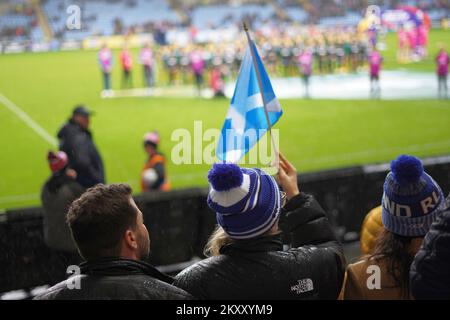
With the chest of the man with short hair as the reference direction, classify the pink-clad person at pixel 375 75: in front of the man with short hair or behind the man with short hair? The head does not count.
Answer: in front

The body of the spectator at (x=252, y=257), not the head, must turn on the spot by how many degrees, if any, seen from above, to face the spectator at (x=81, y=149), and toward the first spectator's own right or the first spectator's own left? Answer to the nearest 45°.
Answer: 0° — they already face them

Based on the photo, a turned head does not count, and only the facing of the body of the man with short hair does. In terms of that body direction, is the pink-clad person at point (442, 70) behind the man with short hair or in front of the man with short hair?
in front

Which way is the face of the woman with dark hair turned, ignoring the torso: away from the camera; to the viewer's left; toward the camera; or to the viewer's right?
away from the camera

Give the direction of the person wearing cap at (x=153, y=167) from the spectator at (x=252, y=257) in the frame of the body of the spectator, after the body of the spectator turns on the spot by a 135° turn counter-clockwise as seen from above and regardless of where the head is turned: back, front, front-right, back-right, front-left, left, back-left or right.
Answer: back-right

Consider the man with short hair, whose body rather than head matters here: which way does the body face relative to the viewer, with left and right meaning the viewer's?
facing away from the viewer and to the right of the viewer

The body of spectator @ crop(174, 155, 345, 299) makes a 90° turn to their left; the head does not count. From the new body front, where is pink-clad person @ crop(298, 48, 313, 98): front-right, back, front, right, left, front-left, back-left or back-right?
right

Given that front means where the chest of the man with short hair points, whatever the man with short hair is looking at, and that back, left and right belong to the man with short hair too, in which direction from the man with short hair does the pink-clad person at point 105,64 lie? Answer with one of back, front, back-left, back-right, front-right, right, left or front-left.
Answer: front-left

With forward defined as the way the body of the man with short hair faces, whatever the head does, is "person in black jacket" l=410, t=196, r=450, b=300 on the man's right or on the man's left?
on the man's right

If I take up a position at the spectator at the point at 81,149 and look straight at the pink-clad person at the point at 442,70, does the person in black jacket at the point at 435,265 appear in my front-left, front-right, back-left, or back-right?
back-right

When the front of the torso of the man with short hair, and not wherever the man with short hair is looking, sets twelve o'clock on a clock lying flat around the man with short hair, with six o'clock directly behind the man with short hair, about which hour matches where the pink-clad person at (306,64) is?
The pink-clad person is roughly at 11 o'clock from the man with short hair.

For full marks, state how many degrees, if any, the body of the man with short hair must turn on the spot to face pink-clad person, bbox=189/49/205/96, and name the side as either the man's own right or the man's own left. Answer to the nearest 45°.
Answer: approximately 45° to the man's own left

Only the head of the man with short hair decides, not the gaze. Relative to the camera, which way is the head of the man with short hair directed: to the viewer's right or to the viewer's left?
to the viewer's right

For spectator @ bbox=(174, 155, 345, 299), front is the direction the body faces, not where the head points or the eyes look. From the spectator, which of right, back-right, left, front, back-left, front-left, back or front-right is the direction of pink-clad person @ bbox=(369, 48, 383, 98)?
front

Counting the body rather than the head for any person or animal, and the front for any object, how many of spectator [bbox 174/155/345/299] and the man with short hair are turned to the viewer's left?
0

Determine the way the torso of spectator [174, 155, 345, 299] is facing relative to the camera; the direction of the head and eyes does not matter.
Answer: away from the camera
